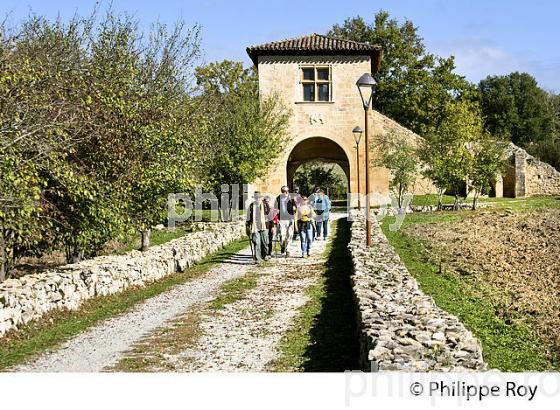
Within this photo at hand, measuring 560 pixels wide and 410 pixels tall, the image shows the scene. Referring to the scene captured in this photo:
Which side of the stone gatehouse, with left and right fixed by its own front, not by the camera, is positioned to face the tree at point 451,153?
left

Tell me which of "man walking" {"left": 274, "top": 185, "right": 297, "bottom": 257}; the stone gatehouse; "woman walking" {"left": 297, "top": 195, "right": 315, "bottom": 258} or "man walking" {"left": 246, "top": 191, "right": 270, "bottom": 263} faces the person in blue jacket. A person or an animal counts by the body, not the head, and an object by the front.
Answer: the stone gatehouse

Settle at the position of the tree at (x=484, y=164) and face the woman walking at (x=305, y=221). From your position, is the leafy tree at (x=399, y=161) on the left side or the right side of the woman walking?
right

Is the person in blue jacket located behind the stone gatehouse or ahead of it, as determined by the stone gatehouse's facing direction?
ahead

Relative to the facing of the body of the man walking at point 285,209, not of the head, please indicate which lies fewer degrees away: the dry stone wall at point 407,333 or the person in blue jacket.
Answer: the dry stone wall

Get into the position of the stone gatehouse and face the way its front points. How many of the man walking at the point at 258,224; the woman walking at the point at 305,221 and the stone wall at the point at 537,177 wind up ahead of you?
2

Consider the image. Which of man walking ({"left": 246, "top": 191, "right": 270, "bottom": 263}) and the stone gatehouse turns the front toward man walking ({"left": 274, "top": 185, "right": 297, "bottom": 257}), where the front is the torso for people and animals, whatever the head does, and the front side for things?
the stone gatehouse

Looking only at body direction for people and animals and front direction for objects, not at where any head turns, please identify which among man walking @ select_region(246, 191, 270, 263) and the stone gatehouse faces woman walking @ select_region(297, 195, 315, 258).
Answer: the stone gatehouse

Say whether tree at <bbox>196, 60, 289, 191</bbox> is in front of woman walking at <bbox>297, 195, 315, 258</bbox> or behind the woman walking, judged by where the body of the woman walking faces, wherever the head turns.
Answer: behind

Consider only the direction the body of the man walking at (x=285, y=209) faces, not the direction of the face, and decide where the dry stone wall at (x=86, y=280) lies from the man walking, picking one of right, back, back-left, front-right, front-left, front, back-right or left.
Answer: front-right

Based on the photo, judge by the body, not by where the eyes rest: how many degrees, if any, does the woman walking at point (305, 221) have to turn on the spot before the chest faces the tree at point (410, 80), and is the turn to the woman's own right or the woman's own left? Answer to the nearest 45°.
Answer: approximately 180°

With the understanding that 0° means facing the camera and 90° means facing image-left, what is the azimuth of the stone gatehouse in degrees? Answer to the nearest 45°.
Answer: approximately 0°

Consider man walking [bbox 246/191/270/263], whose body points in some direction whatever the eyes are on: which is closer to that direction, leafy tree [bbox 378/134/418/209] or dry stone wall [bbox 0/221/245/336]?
the dry stone wall
